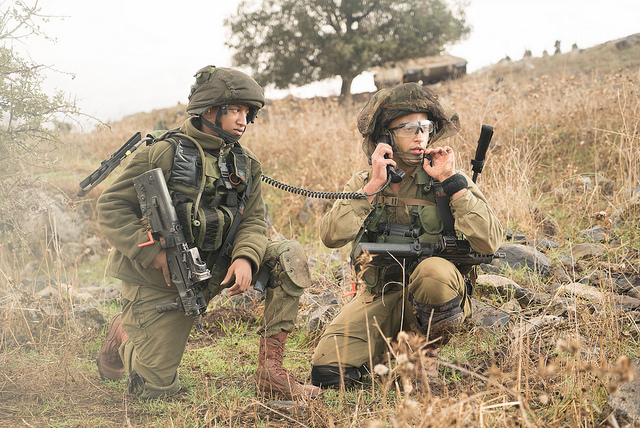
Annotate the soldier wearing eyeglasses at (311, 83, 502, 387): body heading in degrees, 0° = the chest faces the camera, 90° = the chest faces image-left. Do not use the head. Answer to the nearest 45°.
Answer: approximately 0°

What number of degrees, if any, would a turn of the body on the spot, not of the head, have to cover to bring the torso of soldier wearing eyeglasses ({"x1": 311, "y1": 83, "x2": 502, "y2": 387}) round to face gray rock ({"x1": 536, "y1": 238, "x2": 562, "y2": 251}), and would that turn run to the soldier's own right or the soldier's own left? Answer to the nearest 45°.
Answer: approximately 135° to the soldier's own left

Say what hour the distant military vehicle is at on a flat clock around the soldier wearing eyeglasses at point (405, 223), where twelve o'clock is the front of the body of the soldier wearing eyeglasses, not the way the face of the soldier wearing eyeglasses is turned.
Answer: The distant military vehicle is roughly at 6 o'clock from the soldier wearing eyeglasses.

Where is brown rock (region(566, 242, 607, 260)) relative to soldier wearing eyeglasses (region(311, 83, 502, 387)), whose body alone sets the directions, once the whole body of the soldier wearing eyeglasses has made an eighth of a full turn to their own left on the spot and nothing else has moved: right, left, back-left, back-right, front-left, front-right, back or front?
left

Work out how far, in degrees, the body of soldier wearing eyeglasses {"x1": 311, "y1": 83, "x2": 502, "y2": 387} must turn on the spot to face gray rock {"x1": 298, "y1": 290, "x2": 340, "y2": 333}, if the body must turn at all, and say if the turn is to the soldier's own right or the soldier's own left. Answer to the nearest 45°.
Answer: approximately 135° to the soldier's own right

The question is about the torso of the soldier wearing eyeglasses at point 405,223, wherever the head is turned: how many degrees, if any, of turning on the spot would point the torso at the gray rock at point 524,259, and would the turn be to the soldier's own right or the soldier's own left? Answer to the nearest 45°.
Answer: approximately 135° to the soldier's own left

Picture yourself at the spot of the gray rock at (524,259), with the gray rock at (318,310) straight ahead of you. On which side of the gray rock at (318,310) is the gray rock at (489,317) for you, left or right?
left

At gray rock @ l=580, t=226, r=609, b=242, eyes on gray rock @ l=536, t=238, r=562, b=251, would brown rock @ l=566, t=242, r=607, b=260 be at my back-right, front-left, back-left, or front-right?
front-left

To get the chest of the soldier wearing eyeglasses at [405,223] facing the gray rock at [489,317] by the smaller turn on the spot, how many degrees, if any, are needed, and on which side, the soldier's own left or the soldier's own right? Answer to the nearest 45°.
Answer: approximately 135° to the soldier's own left
